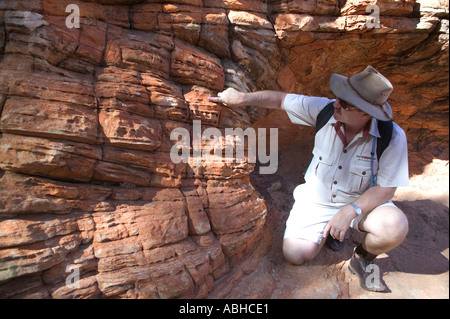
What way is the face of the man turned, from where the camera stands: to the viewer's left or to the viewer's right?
to the viewer's left

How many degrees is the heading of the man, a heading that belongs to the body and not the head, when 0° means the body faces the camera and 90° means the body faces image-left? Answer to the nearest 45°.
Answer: approximately 0°
